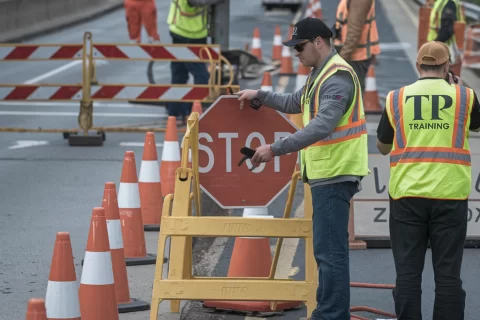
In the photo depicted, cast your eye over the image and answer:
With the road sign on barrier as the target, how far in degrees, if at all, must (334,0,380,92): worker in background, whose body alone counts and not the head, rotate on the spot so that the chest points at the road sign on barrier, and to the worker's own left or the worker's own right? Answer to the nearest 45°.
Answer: approximately 90° to the worker's own left

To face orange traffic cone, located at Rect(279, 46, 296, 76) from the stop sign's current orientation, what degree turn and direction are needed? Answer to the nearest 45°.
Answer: approximately 180°

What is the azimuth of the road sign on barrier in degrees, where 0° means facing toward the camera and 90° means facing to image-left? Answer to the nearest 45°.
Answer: approximately 0°

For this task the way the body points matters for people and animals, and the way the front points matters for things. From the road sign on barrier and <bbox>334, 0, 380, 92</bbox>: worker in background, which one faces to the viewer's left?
the worker in background

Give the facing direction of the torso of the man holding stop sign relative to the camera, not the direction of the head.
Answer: to the viewer's left

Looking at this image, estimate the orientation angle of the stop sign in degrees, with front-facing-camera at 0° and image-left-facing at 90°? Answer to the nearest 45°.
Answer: approximately 0°

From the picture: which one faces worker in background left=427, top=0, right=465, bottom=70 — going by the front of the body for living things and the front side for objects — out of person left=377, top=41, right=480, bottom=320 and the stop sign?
the person

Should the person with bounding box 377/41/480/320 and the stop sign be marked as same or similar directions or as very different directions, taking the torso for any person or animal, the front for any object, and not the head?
very different directions

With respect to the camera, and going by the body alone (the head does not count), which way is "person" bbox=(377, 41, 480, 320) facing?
away from the camera

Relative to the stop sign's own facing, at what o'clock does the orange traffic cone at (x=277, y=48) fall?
The orange traffic cone is roughly at 6 o'clock from the stop sign.
